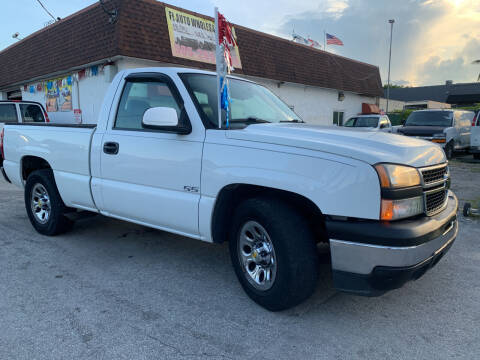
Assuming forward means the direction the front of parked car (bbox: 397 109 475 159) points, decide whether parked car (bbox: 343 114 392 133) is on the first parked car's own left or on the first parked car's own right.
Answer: on the first parked car's own right

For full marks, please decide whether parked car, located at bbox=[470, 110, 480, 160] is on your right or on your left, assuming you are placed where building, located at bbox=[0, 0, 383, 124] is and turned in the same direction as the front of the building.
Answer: on your left

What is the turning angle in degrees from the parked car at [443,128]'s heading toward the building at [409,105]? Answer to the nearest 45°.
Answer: approximately 135° to its right

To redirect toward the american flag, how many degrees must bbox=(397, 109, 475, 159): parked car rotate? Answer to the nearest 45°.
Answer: approximately 90° to its right

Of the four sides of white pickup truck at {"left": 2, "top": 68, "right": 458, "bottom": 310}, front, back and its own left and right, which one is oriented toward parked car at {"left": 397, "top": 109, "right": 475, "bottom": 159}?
left

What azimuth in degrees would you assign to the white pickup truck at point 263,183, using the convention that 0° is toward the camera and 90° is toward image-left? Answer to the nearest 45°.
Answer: approximately 315°

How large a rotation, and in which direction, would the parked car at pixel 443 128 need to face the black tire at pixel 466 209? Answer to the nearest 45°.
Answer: approximately 45° to its left

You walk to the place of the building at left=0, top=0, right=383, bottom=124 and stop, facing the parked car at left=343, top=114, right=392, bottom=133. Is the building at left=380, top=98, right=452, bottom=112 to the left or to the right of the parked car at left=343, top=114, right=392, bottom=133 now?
left

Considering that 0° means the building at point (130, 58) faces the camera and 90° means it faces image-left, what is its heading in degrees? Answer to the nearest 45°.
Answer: approximately 315°

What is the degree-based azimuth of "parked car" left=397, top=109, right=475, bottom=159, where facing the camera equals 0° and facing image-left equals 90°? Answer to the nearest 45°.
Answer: approximately 45°
